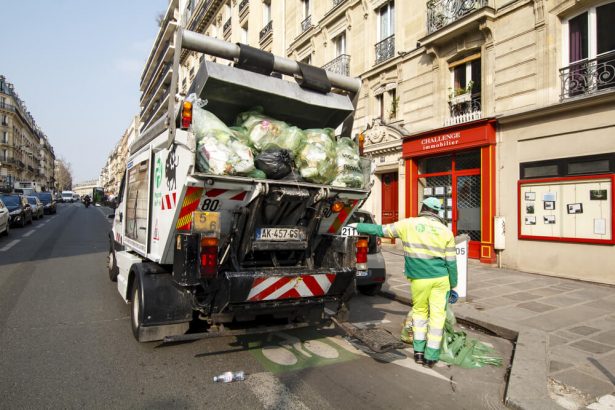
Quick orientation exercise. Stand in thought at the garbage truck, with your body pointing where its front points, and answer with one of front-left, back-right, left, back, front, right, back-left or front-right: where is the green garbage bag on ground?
back-right

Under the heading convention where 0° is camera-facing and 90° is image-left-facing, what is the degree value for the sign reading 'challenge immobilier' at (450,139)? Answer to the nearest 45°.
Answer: approximately 45°

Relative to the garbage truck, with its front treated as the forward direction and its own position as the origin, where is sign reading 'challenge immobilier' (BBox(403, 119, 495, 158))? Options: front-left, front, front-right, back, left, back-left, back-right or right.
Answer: right

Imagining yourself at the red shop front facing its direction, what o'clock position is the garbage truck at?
The garbage truck is roughly at 11 o'clock from the red shop front.

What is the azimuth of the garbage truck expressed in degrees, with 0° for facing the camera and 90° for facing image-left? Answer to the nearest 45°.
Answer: approximately 135°

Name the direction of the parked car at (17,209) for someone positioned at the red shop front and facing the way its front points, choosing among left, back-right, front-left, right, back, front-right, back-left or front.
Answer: front-right

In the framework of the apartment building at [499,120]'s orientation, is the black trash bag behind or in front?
in front

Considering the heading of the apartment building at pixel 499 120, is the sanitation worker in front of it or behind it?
in front

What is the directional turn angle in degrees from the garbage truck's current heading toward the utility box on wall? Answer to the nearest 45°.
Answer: approximately 90° to its right

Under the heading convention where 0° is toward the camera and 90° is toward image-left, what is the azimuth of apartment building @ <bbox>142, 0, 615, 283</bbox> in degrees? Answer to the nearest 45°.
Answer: approximately 45°
